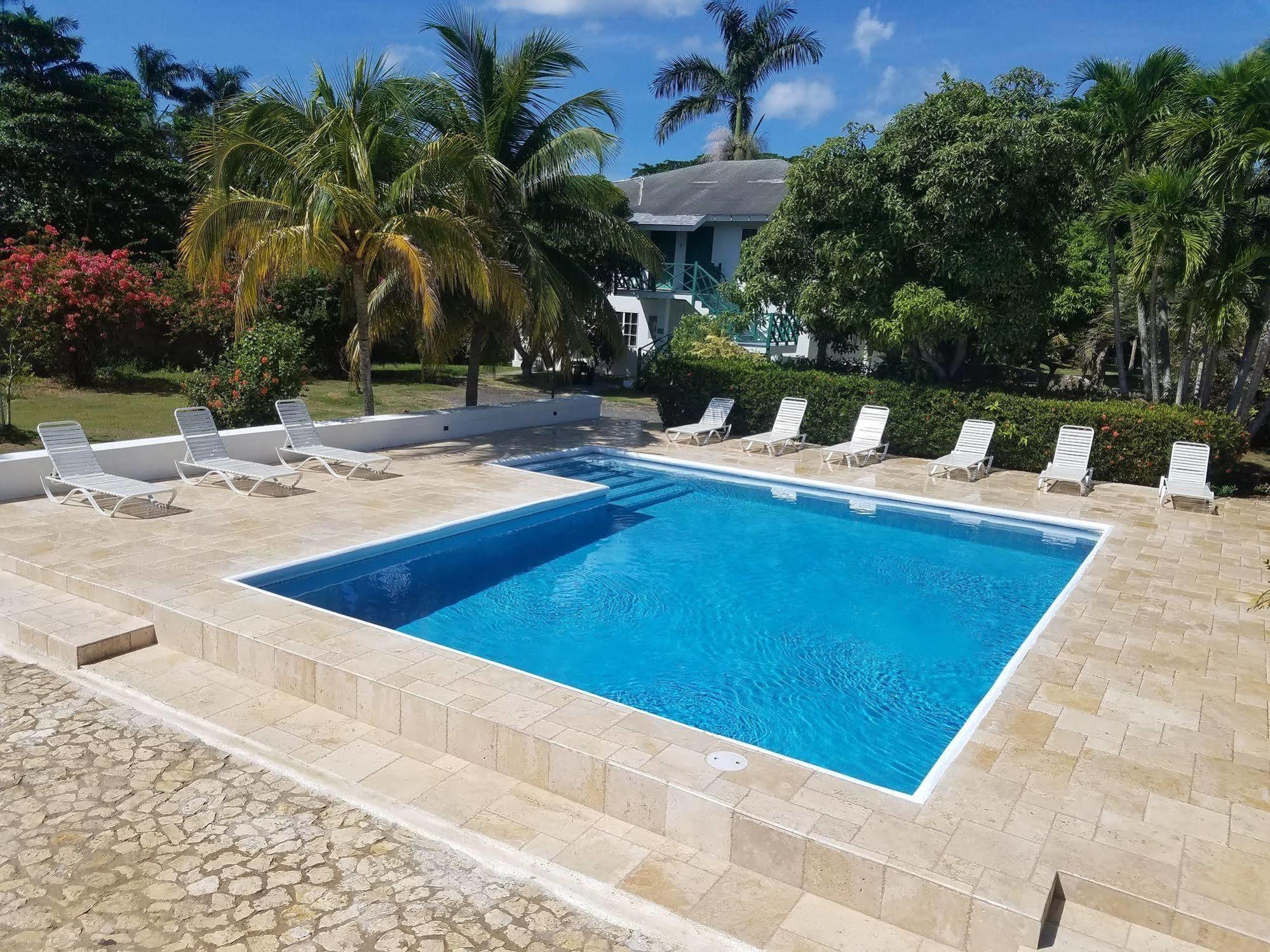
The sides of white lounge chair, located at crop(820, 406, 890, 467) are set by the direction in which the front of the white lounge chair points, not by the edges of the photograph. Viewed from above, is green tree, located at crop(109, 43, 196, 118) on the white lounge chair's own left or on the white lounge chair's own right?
on the white lounge chair's own right

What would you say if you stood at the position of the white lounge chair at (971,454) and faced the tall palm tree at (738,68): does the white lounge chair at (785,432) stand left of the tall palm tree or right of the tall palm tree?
left

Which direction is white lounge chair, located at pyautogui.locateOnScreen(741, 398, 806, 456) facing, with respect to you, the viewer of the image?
facing the viewer and to the left of the viewer

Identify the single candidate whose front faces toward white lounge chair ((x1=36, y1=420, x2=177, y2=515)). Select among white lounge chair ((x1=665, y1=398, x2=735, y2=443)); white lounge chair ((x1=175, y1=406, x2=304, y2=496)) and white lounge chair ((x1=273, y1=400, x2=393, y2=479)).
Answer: white lounge chair ((x1=665, y1=398, x2=735, y2=443))

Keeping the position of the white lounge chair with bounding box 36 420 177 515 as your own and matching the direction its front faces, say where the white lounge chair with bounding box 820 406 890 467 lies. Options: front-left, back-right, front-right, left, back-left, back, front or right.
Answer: front-left

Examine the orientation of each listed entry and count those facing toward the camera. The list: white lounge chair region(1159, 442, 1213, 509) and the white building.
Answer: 2

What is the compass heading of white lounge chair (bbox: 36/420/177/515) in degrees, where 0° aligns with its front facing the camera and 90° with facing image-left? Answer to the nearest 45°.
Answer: approximately 315°

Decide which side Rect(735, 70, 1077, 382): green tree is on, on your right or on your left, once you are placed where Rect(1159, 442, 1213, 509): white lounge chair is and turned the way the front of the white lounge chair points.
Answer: on your right

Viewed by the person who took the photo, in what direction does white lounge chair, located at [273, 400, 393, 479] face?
facing the viewer and to the right of the viewer

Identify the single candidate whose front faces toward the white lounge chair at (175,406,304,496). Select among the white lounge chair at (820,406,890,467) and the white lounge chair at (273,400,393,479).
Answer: the white lounge chair at (820,406,890,467)

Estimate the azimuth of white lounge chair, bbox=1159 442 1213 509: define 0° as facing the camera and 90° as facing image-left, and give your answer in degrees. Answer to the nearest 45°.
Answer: approximately 0°

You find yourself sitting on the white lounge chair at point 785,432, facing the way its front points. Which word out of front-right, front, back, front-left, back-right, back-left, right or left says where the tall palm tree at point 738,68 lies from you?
back-right

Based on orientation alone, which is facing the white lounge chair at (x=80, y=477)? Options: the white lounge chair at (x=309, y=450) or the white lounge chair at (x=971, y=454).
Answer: the white lounge chair at (x=971, y=454)

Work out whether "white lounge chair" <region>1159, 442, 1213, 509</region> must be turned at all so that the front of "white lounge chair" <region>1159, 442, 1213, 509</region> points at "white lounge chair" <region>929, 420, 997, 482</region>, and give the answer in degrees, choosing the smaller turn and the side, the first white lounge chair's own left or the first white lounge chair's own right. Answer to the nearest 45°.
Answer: approximately 90° to the first white lounge chair's own right
